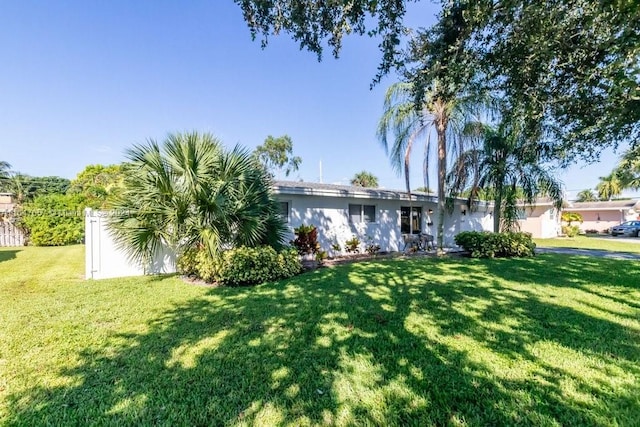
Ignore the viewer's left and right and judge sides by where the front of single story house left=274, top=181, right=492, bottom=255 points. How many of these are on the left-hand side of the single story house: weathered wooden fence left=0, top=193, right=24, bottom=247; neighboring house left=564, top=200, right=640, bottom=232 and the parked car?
2

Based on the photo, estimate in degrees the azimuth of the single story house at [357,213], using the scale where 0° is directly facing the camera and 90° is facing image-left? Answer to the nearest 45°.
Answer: approximately 315°

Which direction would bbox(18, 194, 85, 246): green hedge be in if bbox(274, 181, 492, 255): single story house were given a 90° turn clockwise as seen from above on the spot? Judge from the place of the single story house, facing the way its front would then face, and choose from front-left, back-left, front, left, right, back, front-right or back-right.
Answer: front-right

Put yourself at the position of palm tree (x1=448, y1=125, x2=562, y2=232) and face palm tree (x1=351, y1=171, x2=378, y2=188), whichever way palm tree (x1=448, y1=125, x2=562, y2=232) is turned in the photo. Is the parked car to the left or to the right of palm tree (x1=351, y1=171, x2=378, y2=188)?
right

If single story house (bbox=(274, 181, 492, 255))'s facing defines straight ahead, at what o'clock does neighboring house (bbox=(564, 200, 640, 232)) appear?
The neighboring house is roughly at 9 o'clock from the single story house.

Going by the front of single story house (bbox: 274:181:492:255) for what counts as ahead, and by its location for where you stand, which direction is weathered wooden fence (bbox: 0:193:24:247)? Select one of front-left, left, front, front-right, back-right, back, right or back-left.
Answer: back-right

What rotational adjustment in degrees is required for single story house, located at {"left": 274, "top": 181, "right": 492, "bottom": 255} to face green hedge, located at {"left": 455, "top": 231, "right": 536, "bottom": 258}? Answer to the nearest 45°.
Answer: approximately 45° to its left

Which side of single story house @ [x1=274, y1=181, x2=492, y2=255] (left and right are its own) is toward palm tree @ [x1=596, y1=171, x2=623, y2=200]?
left

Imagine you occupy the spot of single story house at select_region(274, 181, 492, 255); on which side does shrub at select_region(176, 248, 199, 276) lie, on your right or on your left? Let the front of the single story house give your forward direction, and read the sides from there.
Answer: on your right

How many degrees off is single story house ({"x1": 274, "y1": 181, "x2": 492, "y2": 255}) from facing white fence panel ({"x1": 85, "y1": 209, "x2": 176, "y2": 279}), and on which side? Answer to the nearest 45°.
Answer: approximately 90° to its right
